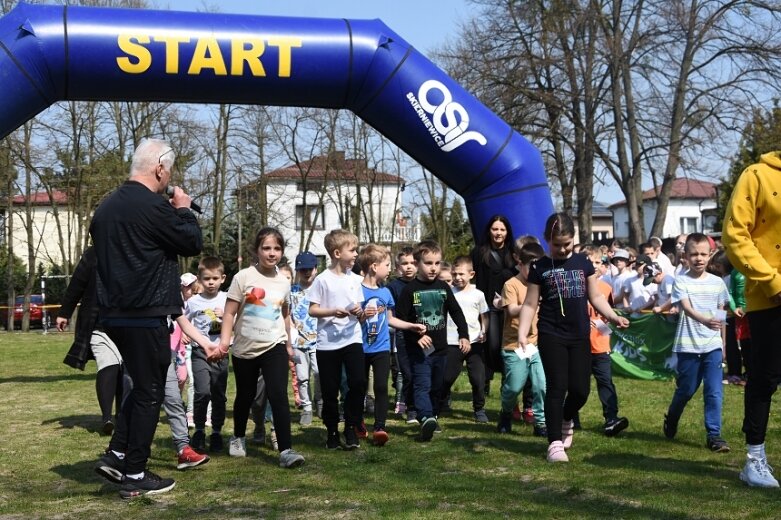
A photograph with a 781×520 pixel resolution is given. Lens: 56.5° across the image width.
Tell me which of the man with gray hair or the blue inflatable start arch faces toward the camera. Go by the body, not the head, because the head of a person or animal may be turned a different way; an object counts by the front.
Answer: the blue inflatable start arch

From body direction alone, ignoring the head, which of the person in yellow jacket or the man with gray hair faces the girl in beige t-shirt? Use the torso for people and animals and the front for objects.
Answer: the man with gray hair

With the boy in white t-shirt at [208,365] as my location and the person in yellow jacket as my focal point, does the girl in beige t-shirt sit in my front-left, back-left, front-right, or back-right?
front-right

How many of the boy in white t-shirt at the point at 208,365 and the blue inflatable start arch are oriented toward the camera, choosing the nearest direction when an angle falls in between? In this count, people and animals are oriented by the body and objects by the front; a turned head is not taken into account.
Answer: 2

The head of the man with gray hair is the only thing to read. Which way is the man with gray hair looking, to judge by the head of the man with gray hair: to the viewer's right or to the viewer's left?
to the viewer's right

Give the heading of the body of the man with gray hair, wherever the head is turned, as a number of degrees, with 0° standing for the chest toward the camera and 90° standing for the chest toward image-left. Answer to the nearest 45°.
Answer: approximately 225°

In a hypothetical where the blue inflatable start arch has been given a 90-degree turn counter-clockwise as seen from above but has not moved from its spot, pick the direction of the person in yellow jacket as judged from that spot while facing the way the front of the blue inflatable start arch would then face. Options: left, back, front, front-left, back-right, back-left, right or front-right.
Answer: front-right

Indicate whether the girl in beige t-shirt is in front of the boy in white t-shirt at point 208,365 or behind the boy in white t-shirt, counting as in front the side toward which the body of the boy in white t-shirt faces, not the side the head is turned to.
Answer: in front

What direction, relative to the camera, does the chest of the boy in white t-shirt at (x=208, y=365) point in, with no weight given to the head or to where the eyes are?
toward the camera

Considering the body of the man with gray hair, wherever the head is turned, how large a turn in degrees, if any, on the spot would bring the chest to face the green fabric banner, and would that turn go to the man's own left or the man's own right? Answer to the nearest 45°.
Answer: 0° — they already face it

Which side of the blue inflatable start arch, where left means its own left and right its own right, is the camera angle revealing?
front

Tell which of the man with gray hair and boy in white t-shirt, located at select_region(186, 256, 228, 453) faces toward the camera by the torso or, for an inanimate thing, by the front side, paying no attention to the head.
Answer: the boy in white t-shirt

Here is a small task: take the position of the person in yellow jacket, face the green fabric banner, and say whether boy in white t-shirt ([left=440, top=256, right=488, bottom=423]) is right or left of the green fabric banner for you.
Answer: left

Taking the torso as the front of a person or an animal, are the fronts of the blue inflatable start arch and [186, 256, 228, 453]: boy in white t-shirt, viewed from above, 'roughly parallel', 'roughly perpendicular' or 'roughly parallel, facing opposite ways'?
roughly parallel

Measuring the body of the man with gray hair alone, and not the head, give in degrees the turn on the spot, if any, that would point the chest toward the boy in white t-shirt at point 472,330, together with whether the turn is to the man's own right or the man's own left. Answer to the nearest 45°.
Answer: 0° — they already face them
